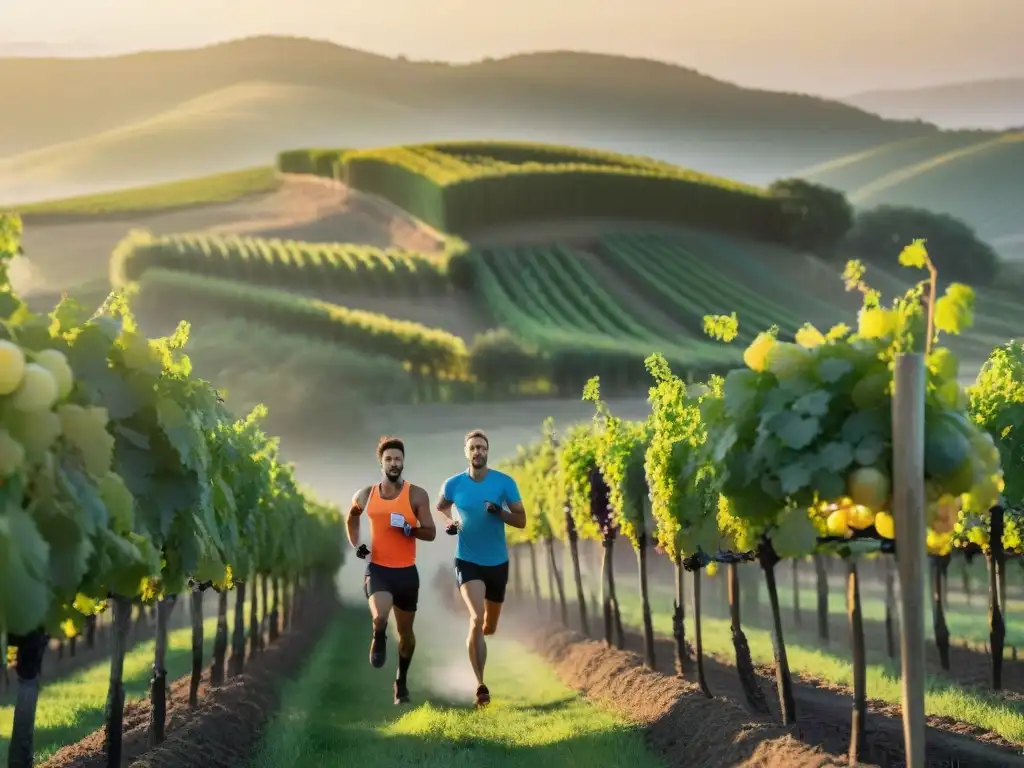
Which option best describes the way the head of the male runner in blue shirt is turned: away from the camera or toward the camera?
toward the camera

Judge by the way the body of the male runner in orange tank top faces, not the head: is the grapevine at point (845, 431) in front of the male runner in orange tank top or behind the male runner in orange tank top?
in front

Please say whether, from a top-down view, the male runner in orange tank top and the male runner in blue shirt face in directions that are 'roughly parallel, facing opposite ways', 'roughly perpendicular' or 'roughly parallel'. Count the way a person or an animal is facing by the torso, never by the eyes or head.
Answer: roughly parallel

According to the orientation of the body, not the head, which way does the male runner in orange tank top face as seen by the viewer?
toward the camera

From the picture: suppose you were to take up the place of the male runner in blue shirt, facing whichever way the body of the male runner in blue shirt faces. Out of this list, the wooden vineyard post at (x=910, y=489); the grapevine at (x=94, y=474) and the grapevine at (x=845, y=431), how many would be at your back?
0

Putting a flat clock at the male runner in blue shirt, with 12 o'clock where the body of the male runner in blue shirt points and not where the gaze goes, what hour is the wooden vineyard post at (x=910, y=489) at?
The wooden vineyard post is roughly at 11 o'clock from the male runner in blue shirt.

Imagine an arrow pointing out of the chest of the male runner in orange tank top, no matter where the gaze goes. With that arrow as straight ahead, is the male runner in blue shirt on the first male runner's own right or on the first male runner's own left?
on the first male runner's own left

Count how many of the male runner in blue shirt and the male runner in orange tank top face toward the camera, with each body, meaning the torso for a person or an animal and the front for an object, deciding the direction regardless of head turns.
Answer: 2

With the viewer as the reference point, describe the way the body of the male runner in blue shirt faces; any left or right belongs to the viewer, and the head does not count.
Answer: facing the viewer

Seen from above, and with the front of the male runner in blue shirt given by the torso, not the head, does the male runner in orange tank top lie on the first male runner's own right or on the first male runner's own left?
on the first male runner's own right

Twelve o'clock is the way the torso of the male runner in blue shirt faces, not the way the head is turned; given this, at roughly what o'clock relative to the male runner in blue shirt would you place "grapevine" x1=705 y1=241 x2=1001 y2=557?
The grapevine is roughly at 11 o'clock from the male runner in blue shirt.
